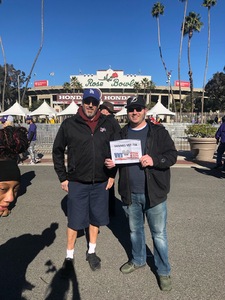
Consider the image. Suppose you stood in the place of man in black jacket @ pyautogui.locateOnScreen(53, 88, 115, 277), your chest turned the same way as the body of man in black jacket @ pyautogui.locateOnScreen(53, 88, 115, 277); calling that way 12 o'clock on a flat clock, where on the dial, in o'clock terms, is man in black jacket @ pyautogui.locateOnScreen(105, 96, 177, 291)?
man in black jacket @ pyautogui.locateOnScreen(105, 96, 177, 291) is roughly at 10 o'clock from man in black jacket @ pyautogui.locateOnScreen(53, 88, 115, 277).

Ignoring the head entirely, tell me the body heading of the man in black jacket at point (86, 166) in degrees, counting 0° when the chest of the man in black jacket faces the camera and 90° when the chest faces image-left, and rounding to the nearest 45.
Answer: approximately 0°
